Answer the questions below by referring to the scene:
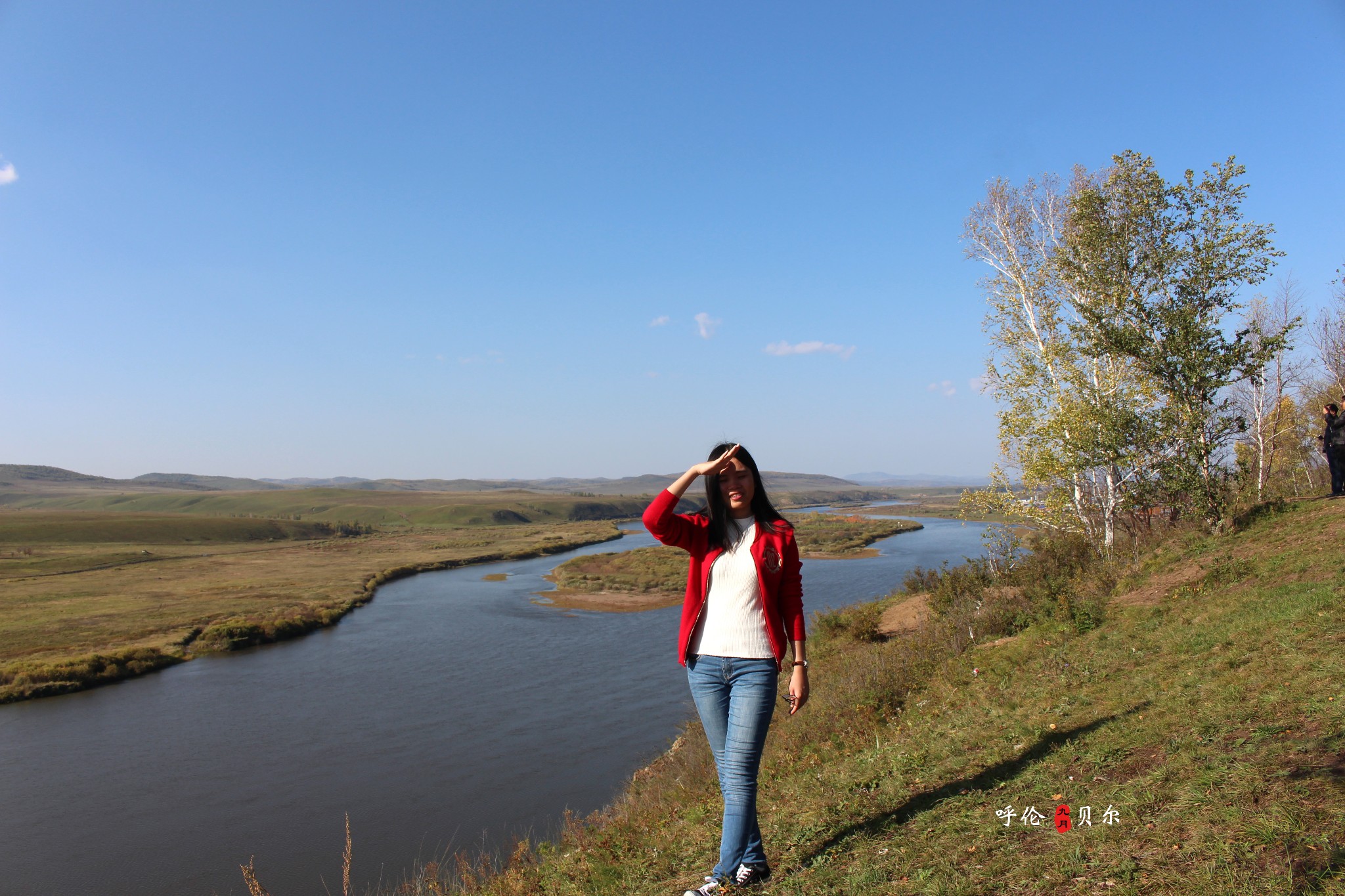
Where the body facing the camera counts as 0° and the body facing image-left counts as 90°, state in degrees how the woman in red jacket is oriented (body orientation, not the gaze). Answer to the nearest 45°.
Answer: approximately 0°

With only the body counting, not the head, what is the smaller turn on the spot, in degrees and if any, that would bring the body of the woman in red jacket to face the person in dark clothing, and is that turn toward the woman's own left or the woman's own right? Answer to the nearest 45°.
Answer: approximately 135° to the woman's own left
